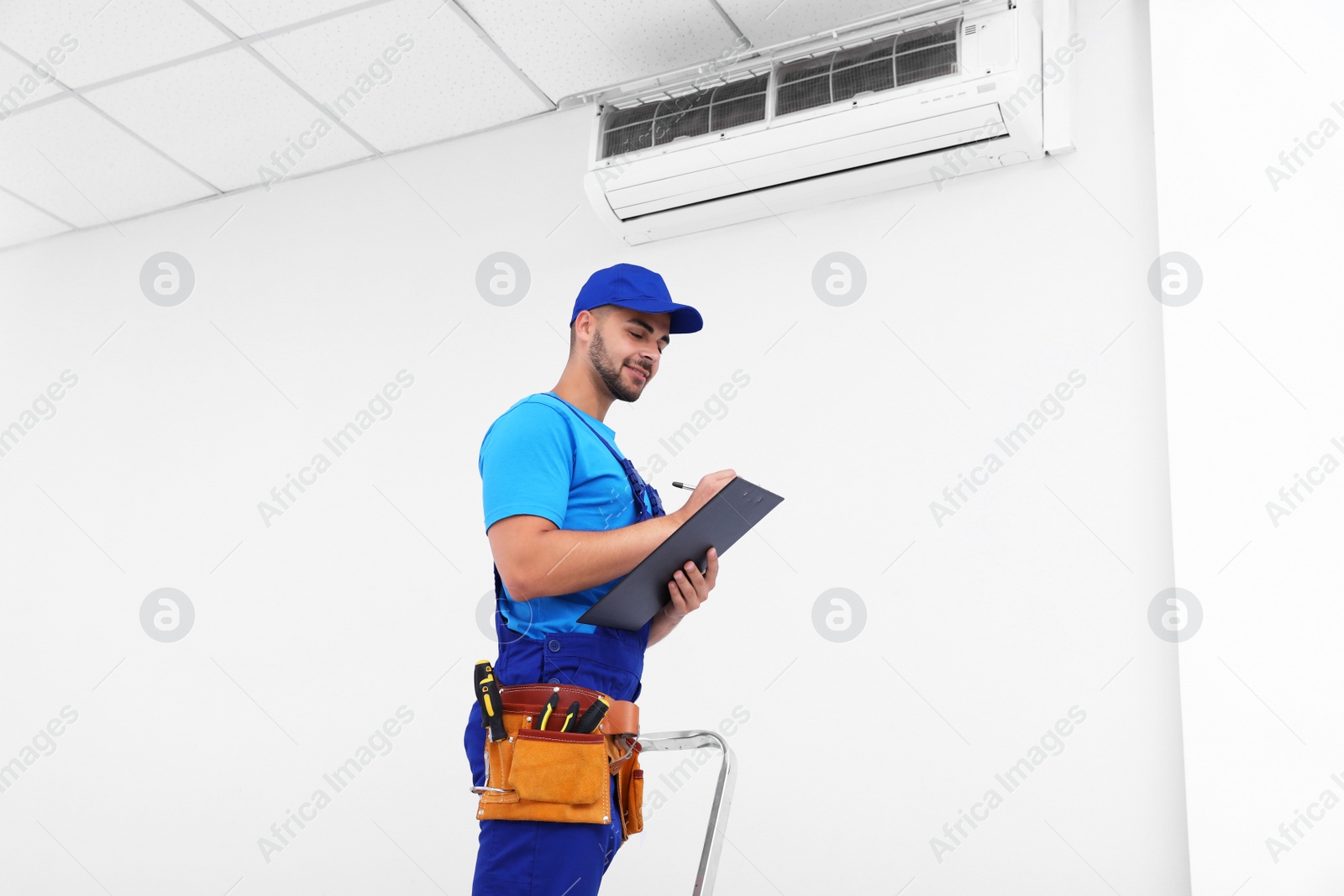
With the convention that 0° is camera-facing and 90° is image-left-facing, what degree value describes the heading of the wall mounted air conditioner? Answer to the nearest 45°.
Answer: approximately 45°

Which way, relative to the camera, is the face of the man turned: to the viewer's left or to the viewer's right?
to the viewer's right
